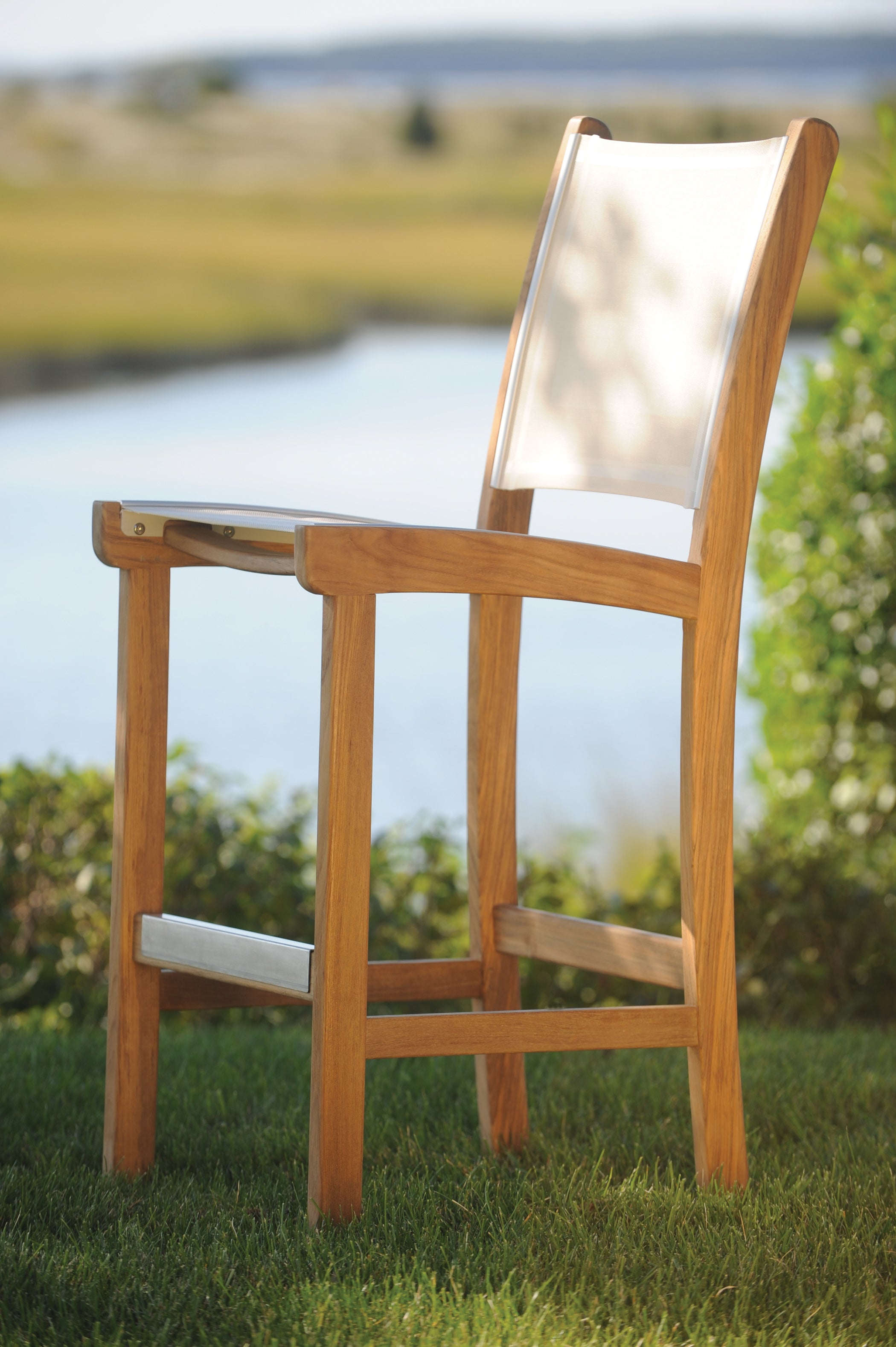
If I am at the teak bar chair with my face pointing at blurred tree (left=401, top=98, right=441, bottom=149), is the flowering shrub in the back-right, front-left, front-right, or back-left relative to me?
front-right

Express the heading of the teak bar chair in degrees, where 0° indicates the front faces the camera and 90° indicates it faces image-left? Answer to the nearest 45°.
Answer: approximately 45°

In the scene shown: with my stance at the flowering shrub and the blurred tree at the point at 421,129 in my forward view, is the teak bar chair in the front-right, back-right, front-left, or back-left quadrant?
back-left

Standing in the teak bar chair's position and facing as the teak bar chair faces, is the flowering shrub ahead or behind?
behind

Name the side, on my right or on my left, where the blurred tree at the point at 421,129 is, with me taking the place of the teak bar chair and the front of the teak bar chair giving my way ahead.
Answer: on my right
